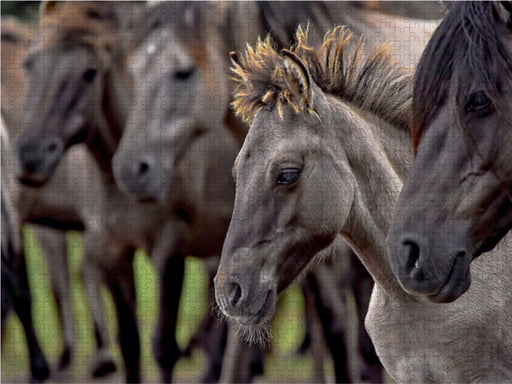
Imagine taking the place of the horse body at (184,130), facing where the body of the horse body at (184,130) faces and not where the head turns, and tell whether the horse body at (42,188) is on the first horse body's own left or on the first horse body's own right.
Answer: on the first horse body's own right

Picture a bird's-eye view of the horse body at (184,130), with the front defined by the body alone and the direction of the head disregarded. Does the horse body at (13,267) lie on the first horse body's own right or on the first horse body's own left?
on the first horse body's own right

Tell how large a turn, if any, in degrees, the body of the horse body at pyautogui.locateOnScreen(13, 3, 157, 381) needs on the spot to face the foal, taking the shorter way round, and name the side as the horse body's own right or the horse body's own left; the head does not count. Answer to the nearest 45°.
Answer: approximately 45° to the horse body's own left

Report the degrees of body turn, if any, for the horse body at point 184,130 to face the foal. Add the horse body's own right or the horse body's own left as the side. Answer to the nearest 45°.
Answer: approximately 45° to the horse body's own left

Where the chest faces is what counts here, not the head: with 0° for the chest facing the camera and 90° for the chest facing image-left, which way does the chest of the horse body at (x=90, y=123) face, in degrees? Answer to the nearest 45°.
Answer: approximately 45°

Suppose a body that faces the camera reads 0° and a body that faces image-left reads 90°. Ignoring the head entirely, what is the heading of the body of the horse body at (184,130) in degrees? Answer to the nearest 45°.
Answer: approximately 45°
